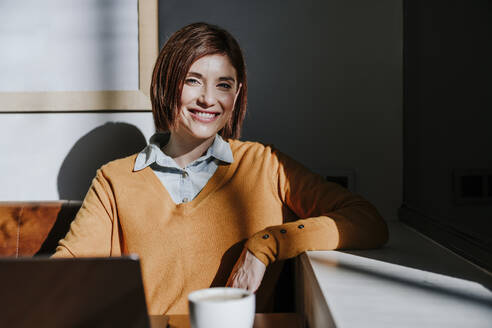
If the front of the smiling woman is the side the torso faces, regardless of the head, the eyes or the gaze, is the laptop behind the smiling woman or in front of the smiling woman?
in front

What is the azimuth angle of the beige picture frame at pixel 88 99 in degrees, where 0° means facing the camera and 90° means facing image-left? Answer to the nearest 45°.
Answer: approximately 0°

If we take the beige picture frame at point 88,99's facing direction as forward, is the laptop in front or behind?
in front

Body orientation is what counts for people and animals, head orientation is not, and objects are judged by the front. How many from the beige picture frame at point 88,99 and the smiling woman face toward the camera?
2

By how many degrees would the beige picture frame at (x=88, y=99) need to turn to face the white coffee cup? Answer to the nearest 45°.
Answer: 0° — it already faces it
